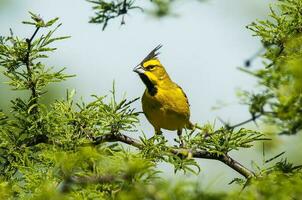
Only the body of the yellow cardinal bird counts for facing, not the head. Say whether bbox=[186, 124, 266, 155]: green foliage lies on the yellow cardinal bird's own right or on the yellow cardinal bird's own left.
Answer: on the yellow cardinal bird's own left

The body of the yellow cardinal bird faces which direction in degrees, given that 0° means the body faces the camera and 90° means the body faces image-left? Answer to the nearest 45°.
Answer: approximately 45°
